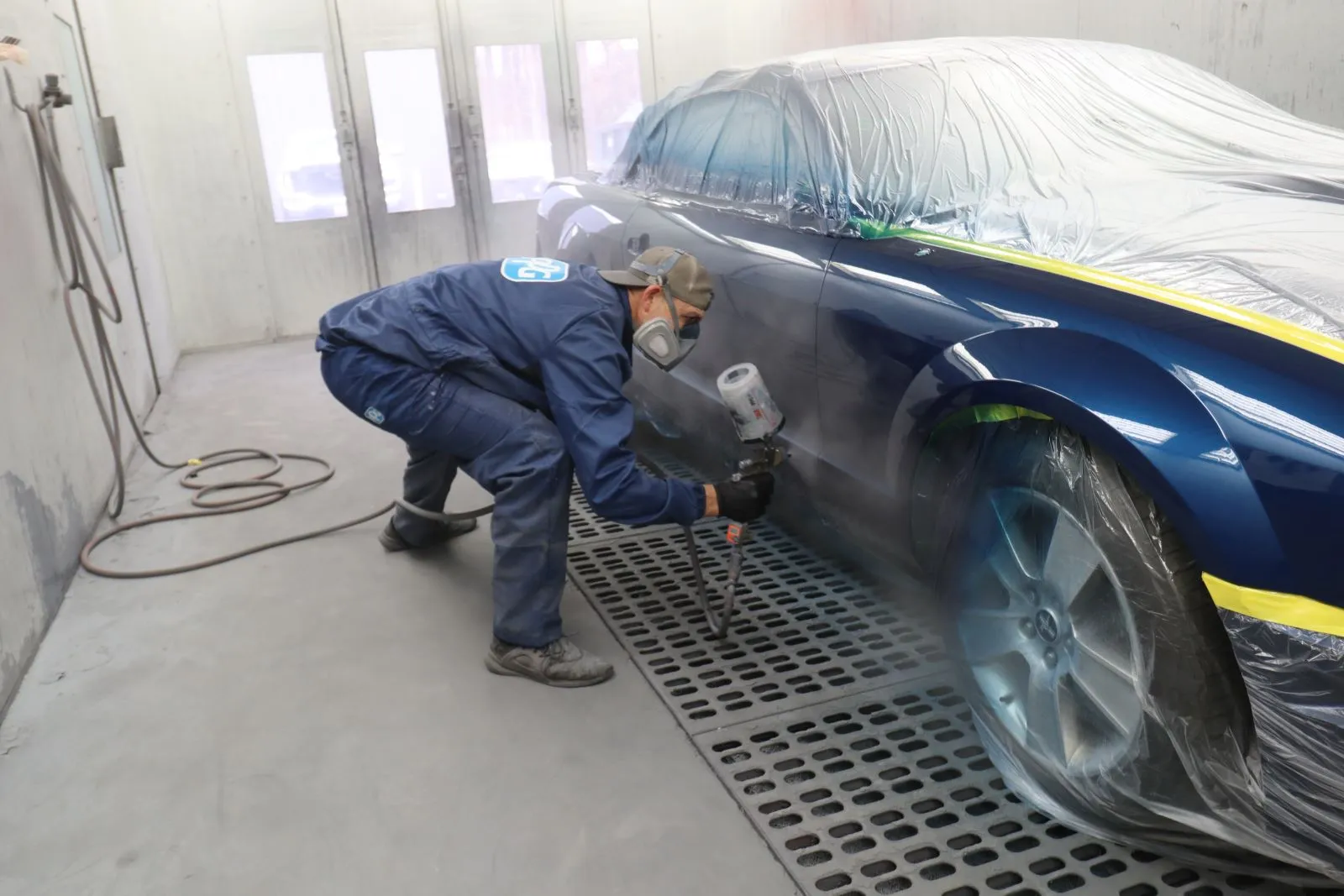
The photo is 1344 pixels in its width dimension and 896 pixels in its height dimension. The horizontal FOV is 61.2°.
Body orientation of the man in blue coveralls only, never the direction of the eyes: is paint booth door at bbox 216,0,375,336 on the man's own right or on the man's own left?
on the man's own left

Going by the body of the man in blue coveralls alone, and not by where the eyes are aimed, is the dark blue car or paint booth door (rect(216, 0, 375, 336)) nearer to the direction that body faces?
the dark blue car

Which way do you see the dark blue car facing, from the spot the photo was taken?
facing the viewer and to the right of the viewer

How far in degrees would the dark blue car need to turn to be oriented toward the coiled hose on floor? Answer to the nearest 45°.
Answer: approximately 135° to its right

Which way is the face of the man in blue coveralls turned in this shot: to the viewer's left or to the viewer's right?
to the viewer's right

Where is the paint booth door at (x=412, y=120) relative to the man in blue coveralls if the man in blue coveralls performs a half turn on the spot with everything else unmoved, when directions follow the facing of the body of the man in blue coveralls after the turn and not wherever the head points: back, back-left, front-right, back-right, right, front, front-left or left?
right

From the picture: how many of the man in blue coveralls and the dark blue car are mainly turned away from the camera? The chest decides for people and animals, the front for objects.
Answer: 0

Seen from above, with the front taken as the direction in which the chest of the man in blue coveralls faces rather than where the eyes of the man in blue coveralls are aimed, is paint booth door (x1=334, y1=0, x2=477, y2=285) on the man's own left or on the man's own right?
on the man's own left

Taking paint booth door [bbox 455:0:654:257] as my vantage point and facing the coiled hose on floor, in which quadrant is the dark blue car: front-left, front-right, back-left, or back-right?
front-left

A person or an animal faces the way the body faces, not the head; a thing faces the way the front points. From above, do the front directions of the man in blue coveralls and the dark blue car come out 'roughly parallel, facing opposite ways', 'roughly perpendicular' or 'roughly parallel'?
roughly perpendicular

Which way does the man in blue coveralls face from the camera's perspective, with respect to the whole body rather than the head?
to the viewer's right

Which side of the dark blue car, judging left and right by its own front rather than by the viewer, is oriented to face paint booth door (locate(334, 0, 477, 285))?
back
